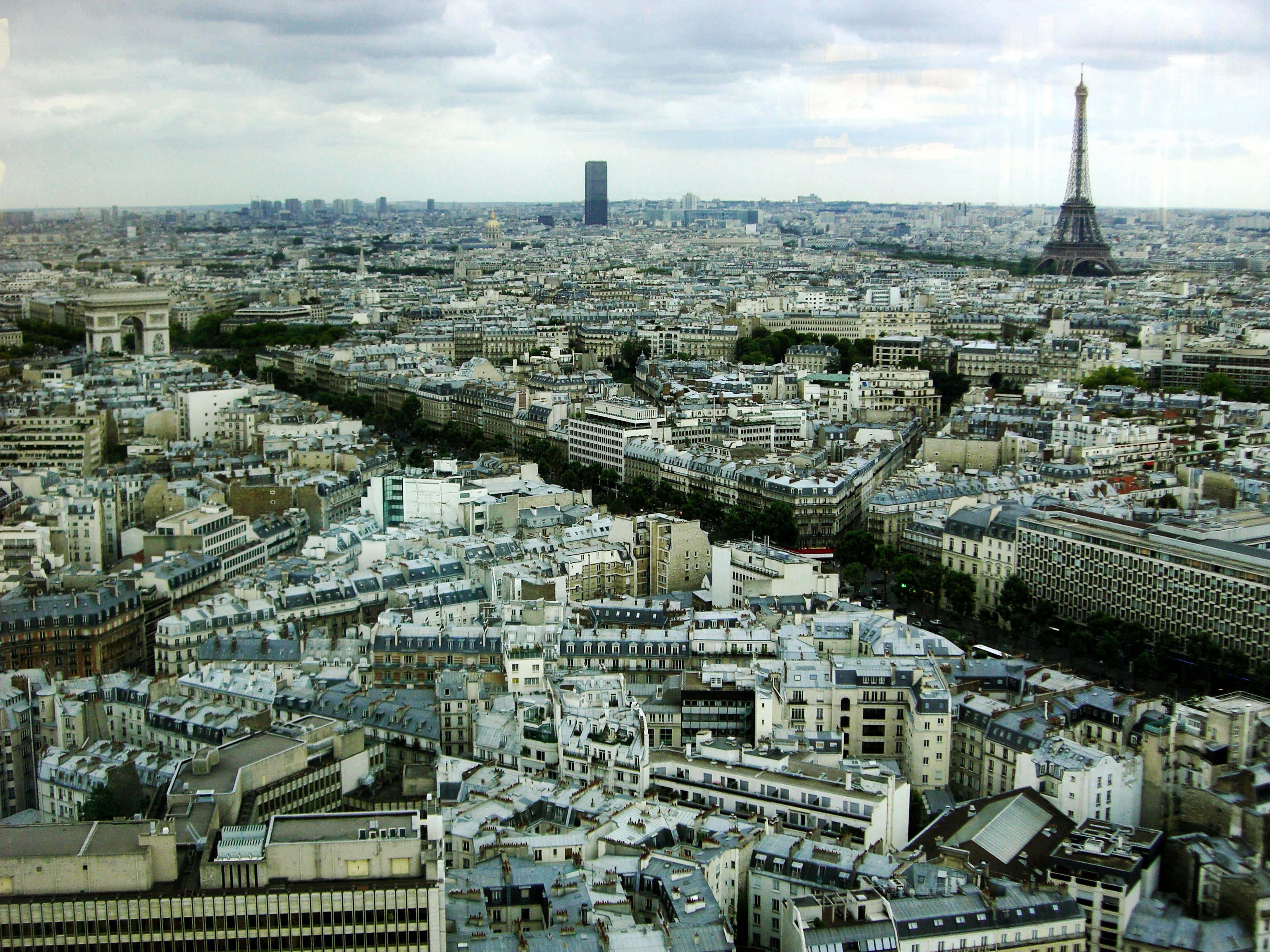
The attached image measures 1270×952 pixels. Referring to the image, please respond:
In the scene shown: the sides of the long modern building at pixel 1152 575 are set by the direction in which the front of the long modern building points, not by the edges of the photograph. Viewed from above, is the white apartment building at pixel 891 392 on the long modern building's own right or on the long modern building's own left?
on the long modern building's own right

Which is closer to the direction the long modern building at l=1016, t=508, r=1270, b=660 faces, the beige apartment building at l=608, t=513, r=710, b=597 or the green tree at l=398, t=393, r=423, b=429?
the beige apartment building

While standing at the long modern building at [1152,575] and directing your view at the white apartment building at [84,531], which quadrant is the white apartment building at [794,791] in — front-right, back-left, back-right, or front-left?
front-left

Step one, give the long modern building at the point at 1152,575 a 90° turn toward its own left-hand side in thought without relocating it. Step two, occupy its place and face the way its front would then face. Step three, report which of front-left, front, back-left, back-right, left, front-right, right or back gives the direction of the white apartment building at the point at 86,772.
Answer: right

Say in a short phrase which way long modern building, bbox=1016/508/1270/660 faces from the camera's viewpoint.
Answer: facing the viewer and to the left of the viewer

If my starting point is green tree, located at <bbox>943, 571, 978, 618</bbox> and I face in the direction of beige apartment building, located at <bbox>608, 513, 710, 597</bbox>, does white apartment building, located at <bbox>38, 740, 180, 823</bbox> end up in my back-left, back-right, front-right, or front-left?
front-left

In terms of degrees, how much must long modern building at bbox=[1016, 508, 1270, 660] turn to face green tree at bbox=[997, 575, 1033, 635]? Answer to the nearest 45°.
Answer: approximately 45° to its right

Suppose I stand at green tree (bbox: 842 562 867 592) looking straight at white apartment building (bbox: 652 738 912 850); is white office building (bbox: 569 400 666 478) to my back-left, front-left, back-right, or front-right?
back-right

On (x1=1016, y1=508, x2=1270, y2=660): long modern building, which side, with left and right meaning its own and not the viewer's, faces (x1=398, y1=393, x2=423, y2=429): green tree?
right

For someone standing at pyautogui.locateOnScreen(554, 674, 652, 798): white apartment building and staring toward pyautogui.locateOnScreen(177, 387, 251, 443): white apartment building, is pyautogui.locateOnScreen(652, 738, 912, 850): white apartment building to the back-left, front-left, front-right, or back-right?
back-right

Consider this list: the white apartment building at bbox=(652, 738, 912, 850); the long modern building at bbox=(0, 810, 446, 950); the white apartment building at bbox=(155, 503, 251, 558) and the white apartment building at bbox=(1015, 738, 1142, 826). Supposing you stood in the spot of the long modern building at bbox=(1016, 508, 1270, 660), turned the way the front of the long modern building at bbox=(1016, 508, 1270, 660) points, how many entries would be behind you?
0

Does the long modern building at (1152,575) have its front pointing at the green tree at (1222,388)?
no

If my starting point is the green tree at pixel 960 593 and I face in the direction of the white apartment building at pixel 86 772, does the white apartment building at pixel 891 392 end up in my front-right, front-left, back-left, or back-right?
back-right

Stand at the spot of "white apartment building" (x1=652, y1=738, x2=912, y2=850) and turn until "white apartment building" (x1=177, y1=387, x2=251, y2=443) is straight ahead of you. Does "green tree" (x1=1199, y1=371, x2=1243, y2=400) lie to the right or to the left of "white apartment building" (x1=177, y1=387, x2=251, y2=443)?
right

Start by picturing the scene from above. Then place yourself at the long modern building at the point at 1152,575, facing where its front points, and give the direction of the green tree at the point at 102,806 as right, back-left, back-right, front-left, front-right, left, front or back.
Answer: front
